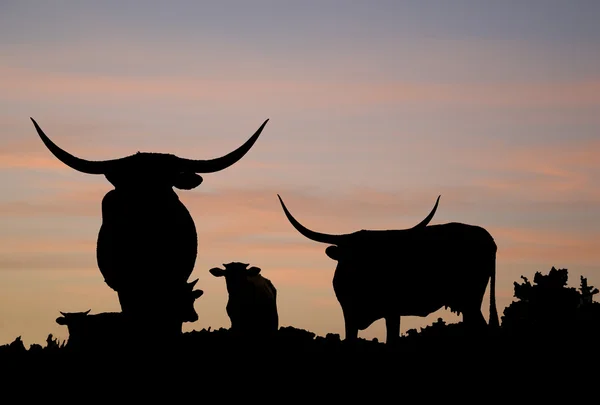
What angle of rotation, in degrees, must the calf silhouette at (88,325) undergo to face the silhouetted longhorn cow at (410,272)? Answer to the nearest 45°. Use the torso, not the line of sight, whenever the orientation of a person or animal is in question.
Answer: approximately 135° to its left

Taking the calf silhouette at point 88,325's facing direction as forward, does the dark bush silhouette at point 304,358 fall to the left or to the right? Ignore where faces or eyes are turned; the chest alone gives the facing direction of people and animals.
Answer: on its left

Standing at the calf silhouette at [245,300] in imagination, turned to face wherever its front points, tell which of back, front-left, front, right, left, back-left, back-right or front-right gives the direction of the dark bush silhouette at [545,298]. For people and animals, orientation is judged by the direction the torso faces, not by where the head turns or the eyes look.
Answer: back-left

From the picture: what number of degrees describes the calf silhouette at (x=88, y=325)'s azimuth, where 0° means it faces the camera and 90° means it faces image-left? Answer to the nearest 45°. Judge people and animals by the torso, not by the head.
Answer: approximately 45°
